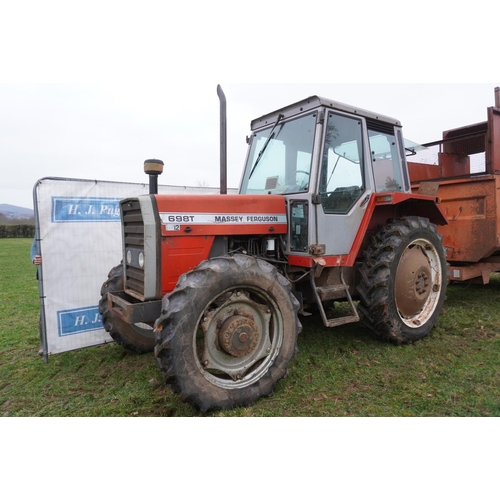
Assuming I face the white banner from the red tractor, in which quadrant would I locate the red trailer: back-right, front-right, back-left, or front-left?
back-right

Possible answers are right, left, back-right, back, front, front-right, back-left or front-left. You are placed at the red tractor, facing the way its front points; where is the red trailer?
back

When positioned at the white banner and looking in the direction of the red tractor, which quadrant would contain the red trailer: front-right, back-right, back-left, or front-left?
front-left

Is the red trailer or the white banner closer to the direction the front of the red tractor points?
the white banner

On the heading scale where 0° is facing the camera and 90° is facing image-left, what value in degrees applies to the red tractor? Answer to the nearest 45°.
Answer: approximately 45°

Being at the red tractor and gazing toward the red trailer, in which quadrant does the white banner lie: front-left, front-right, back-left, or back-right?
back-left

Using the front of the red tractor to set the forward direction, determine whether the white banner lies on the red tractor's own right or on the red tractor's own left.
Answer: on the red tractor's own right

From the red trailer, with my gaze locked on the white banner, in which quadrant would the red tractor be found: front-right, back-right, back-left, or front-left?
front-left
